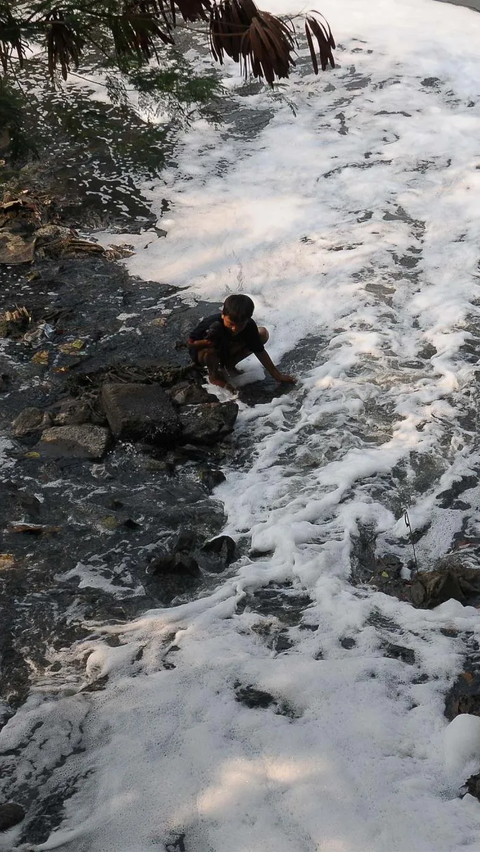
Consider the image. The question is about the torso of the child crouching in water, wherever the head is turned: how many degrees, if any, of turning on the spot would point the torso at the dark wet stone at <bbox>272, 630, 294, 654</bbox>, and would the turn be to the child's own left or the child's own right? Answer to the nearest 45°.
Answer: approximately 45° to the child's own right

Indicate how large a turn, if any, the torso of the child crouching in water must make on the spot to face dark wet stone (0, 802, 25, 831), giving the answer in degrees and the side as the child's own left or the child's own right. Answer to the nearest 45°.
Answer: approximately 45° to the child's own right

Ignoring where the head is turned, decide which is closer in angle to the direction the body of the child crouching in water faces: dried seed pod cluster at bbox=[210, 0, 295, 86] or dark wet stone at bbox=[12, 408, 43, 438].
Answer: the dried seed pod cluster

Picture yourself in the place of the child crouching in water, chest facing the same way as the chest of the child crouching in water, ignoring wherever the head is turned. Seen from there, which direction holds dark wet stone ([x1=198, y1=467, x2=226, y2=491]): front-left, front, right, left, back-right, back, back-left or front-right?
front-right

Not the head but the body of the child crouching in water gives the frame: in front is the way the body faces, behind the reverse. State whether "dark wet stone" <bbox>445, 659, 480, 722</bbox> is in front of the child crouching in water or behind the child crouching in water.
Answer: in front

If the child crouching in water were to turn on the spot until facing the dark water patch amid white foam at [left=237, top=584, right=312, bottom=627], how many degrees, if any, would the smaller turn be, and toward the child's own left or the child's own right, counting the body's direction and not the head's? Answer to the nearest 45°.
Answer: approximately 45° to the child's own right

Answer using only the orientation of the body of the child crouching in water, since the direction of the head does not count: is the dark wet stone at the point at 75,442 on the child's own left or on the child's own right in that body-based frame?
on the child's own right

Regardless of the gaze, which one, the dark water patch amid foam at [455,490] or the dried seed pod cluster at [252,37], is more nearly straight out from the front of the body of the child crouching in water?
the dark water patch amid foam

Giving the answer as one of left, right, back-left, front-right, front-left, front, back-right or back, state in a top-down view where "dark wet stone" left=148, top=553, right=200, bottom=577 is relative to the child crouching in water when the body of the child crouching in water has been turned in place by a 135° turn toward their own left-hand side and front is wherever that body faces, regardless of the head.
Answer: back

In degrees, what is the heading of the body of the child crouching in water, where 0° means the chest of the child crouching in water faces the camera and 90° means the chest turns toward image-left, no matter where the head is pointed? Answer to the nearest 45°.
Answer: approximately 315°

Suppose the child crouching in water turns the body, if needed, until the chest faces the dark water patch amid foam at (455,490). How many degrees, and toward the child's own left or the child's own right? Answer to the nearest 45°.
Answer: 0° — they already face it

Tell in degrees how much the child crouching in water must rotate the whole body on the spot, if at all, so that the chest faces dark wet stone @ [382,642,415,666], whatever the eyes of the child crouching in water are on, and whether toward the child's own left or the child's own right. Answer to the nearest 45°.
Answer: approximately 45° to the child's own right
